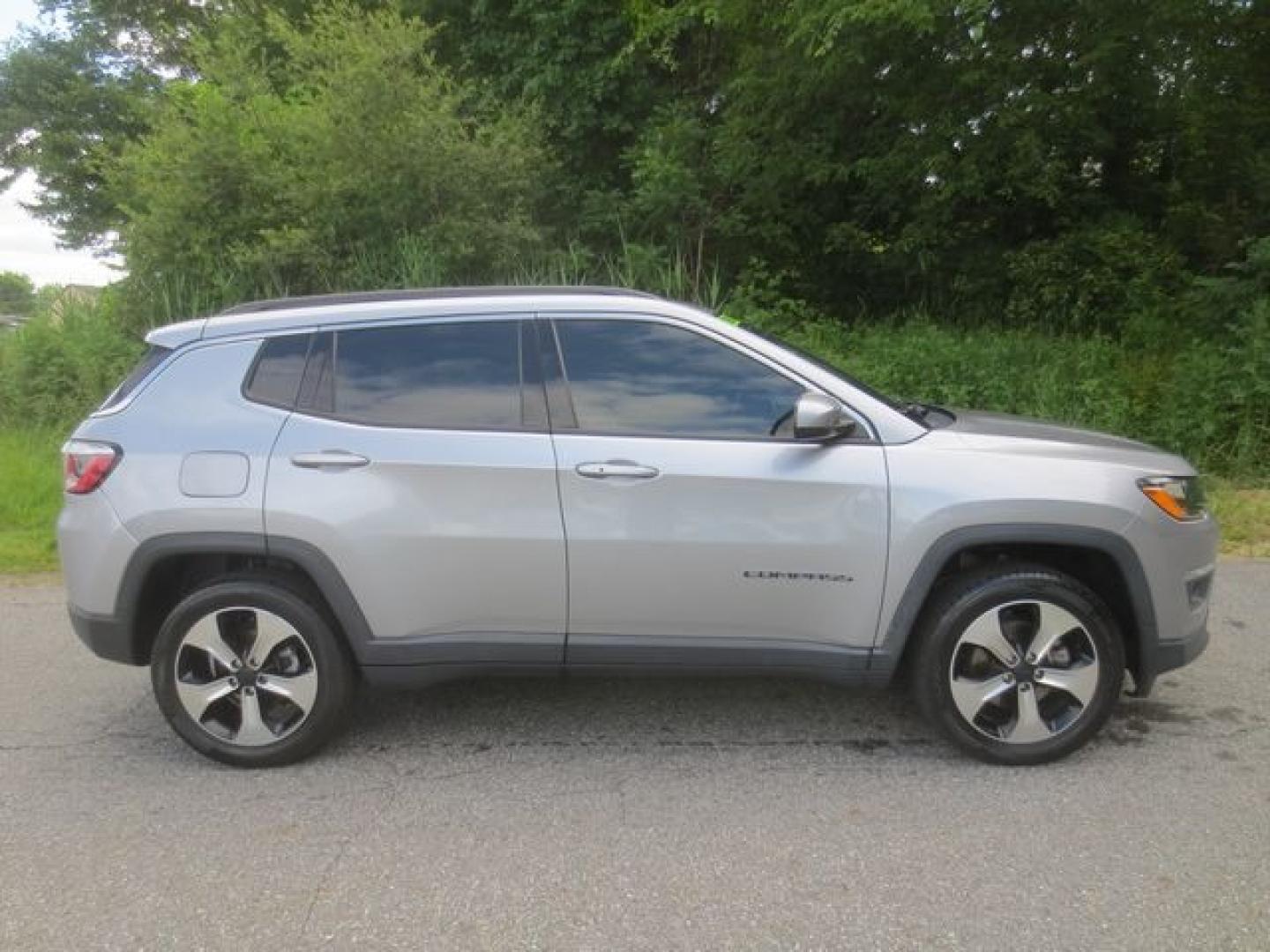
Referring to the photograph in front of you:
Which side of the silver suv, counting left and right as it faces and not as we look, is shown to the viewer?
right

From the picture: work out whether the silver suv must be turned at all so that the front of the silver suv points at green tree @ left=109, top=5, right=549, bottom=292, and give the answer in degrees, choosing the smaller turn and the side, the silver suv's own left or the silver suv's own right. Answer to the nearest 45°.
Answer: approximately 135° to the silver suv's own left

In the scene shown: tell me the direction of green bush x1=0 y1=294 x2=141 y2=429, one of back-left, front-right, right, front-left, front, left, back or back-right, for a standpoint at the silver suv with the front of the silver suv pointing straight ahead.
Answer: back-left
